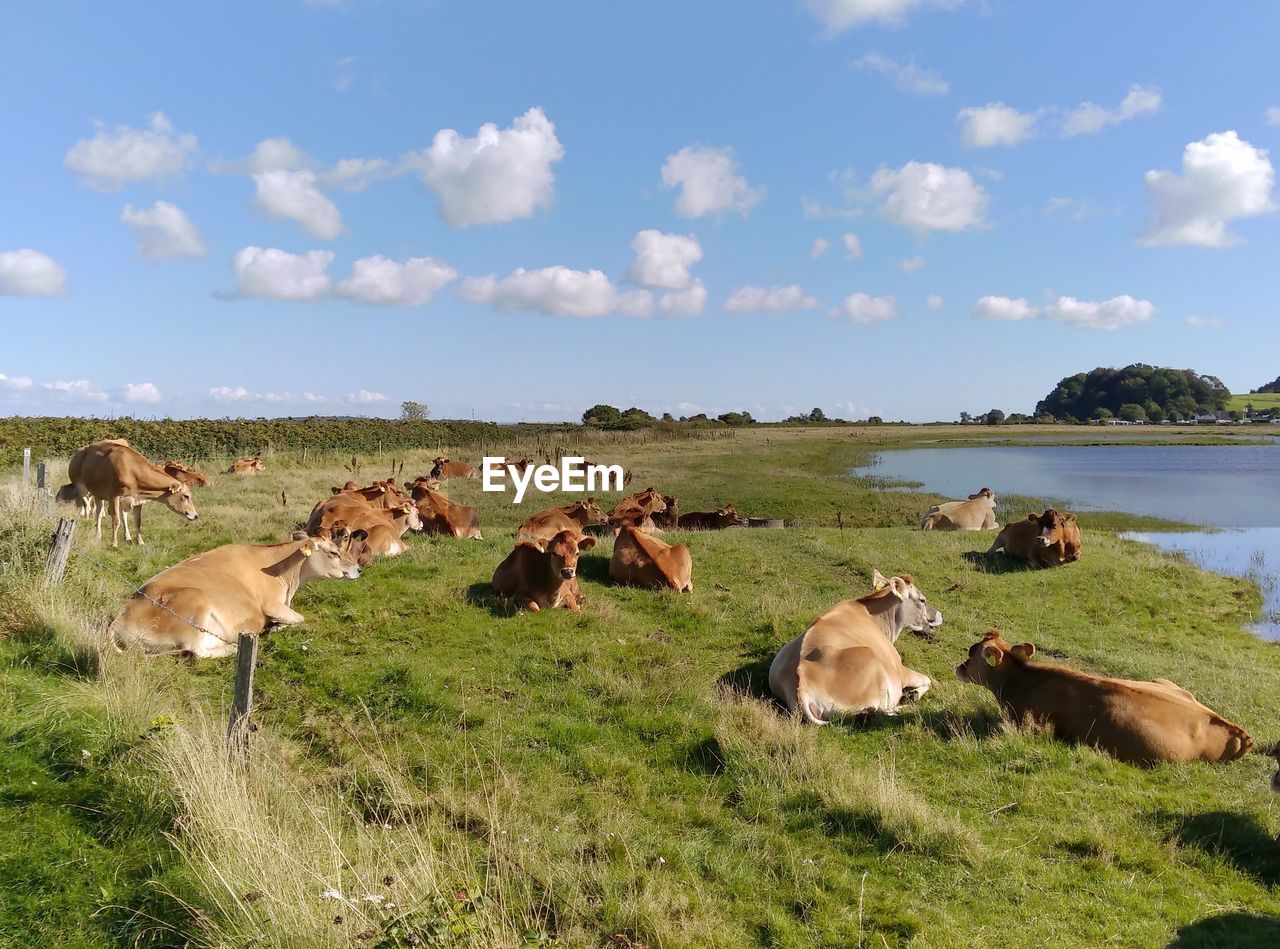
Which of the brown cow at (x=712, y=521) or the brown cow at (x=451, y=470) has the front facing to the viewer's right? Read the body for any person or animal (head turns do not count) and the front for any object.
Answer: the brown cow at (x=712, y=521)

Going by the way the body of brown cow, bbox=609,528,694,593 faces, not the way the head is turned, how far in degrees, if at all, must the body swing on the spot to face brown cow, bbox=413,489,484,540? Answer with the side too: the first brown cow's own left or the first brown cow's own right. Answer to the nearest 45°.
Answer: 0° — it already faces it

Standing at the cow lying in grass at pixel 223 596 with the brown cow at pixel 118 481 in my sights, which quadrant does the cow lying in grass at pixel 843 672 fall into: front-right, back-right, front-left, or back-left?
back-right

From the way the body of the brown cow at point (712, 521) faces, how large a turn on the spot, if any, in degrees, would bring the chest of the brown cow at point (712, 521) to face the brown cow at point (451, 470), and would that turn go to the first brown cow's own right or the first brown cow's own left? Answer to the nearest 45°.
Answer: approximately 135° to the first brown cow's own left

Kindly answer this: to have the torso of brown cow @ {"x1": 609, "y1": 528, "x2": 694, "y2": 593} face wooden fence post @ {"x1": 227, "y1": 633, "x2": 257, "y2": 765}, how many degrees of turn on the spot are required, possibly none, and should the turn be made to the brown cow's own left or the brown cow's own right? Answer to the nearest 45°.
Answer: approximately 135° to the brown cow's own left

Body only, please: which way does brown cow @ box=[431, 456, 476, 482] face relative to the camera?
to the viewer's left

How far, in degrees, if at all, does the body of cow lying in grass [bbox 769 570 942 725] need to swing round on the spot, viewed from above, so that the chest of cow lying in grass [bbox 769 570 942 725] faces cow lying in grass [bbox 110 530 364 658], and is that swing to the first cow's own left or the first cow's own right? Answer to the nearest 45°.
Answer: approximately 135° to the first cow's own left

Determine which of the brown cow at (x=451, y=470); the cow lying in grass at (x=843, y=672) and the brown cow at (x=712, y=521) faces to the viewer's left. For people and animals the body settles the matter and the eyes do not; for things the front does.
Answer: the brown cow at (x=451, y=470)

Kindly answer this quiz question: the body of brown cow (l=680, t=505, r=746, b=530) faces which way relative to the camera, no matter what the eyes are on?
to the viewer's right

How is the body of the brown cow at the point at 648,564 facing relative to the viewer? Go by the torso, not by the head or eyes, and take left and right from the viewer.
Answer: facing away from the viewer and to the left of the viewer

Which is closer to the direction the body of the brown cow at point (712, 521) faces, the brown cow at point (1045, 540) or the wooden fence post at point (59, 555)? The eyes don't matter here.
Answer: the brown cow
